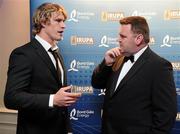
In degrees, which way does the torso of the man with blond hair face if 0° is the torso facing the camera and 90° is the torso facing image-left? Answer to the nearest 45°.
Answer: approximately 315°
